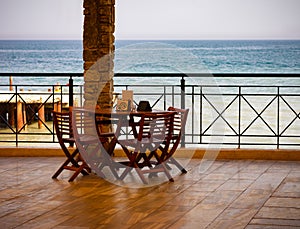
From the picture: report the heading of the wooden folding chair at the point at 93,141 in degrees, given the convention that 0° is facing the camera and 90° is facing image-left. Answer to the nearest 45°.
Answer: approximately 225°

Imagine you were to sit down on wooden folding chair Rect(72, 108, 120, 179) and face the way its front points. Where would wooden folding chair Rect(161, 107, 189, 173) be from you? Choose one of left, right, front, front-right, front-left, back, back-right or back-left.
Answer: front-right

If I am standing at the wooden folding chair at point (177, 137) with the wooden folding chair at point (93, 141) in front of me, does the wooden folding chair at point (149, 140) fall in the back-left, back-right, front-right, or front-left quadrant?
front-left

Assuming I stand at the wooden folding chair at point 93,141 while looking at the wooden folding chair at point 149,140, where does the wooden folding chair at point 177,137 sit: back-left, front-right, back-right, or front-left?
front-left
